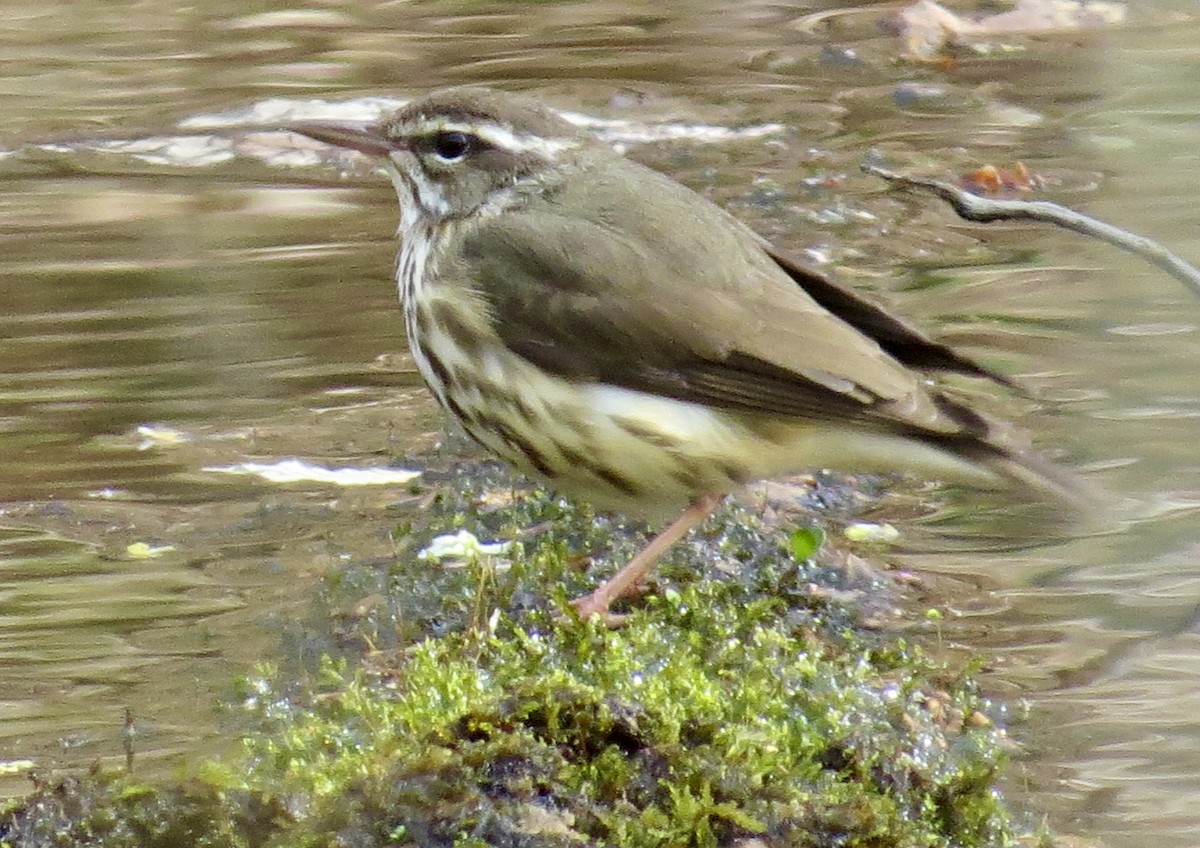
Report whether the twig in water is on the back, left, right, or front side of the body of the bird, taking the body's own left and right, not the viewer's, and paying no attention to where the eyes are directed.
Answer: back

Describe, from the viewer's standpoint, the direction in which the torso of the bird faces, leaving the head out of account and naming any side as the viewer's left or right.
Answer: facing to the left of the viewer
